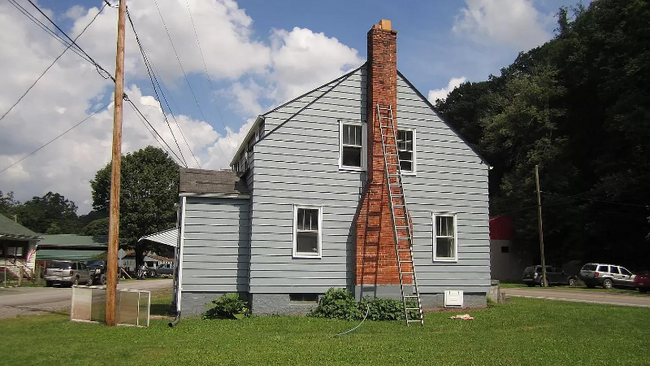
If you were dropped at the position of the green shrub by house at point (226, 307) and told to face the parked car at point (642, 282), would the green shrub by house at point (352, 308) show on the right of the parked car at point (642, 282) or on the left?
right
